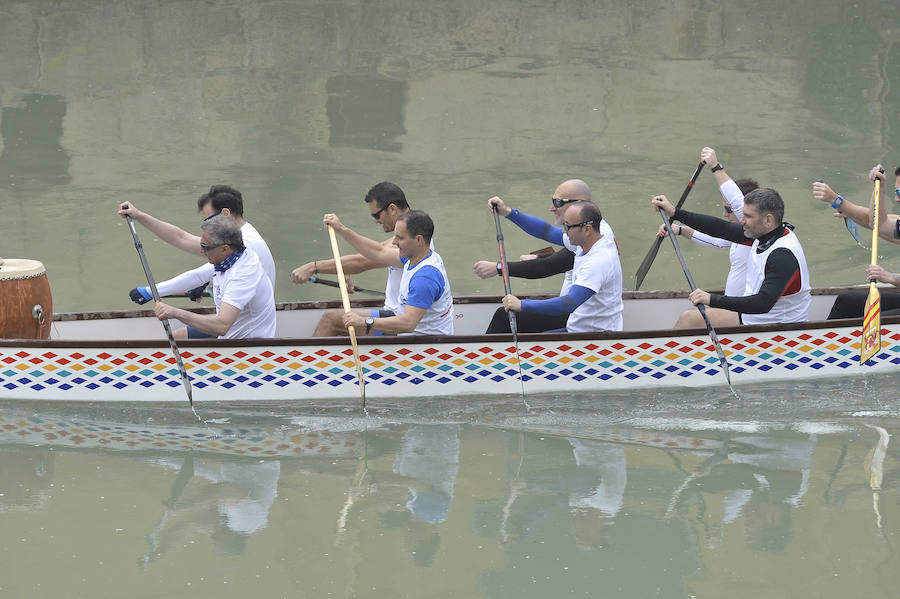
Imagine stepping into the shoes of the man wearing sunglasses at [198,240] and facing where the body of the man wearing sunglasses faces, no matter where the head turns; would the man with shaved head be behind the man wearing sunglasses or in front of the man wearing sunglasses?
behind

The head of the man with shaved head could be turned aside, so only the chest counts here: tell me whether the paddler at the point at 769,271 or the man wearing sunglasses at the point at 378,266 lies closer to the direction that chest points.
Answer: the man wearing sunglasses

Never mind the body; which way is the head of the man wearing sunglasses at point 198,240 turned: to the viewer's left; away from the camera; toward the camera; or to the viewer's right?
to the viewer's left

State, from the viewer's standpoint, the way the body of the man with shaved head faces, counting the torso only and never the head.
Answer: to the viewer's left

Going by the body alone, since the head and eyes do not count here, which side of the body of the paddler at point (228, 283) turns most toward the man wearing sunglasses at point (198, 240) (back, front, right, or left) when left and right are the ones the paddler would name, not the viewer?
right

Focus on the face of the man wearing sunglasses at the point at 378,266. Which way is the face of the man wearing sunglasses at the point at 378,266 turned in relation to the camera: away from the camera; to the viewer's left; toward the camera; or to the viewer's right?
to the viewer's left

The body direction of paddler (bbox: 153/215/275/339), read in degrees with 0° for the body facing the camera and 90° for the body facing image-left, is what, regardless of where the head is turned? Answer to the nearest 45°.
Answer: approximately 90°

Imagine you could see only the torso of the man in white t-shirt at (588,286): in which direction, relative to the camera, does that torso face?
to the viewer's left

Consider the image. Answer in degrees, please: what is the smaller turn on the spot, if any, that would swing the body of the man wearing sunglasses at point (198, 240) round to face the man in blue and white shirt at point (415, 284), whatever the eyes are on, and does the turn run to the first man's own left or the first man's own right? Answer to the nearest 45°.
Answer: approximately 135° to the first man's own left

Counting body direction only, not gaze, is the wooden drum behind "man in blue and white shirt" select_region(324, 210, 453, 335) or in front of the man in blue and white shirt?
in front

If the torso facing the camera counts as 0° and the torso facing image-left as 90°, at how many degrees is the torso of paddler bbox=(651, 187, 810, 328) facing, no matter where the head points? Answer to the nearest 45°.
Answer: approximately 90°

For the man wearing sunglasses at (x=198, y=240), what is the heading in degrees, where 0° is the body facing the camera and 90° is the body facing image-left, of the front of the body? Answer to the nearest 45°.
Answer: approximately 90°

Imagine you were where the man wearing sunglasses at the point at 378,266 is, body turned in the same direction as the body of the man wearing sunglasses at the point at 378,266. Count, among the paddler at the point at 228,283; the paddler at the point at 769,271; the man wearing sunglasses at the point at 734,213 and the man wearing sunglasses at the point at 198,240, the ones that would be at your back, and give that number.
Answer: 2

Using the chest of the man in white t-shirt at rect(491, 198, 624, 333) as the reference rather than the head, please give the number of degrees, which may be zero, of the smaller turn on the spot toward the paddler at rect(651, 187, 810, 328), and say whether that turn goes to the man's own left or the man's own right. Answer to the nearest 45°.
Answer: approximately 180°

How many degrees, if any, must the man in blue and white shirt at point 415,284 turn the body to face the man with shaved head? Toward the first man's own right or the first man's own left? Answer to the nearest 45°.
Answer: approximately 135° to the first man's own right

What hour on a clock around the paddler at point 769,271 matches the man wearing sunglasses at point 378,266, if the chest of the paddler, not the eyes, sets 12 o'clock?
The man wearing sunglasses is roughly at 12 o'clock from the paddler.
